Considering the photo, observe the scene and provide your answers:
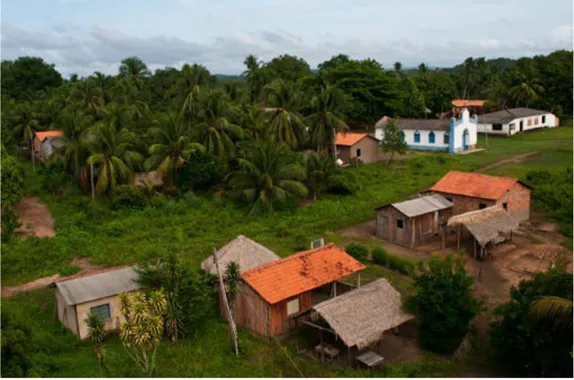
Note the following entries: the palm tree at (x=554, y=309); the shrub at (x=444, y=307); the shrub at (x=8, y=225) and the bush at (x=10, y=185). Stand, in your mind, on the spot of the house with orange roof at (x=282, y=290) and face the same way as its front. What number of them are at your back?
2

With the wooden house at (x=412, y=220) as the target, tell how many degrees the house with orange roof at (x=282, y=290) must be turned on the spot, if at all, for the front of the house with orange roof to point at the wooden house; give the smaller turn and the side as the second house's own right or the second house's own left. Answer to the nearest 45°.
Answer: approximately 90° to the second house's own left

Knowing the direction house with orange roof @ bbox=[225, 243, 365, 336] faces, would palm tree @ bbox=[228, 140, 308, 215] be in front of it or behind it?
behind

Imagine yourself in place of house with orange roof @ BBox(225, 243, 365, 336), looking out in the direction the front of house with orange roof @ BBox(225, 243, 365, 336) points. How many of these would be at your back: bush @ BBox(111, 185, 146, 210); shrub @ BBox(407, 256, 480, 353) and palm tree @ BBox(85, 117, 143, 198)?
2

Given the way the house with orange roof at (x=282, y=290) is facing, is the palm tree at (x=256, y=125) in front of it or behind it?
behind

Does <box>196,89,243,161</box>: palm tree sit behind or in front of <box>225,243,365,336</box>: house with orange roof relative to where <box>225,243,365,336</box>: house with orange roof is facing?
behind

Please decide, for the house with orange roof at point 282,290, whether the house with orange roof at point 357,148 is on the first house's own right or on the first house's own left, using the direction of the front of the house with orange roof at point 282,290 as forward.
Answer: on the first house's own left

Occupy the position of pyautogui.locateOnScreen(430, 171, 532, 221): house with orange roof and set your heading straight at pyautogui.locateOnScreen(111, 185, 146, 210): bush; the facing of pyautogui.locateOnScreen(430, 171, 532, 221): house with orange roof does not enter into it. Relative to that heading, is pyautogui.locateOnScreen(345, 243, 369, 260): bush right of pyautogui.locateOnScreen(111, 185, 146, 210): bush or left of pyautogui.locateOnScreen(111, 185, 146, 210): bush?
left

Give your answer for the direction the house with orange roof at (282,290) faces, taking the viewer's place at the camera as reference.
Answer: facing the viewer and to the right of the viewer

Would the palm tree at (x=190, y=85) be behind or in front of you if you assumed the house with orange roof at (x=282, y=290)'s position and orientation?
behind

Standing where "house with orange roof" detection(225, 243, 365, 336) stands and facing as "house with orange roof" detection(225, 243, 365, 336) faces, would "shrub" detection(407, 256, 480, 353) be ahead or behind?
ahead

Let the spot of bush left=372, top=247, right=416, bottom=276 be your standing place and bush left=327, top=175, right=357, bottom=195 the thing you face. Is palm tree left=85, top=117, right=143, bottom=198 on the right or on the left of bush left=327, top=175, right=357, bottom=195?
left

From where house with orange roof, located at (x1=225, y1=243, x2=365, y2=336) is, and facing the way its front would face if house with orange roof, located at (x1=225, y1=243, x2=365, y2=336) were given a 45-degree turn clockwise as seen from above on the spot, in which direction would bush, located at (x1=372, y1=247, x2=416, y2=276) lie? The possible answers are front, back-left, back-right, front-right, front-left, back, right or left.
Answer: back-left

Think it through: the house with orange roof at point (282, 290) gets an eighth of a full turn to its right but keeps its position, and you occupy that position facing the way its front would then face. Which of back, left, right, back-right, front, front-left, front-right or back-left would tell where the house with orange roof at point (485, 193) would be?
back-left

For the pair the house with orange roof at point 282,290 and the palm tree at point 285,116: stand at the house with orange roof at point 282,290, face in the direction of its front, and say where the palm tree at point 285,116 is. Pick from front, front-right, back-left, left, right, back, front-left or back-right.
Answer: back-left

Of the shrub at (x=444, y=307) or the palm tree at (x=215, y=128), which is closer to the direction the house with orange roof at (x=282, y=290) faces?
the shrub

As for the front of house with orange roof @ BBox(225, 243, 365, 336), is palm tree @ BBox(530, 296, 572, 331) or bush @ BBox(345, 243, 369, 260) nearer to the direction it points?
the palm tree
